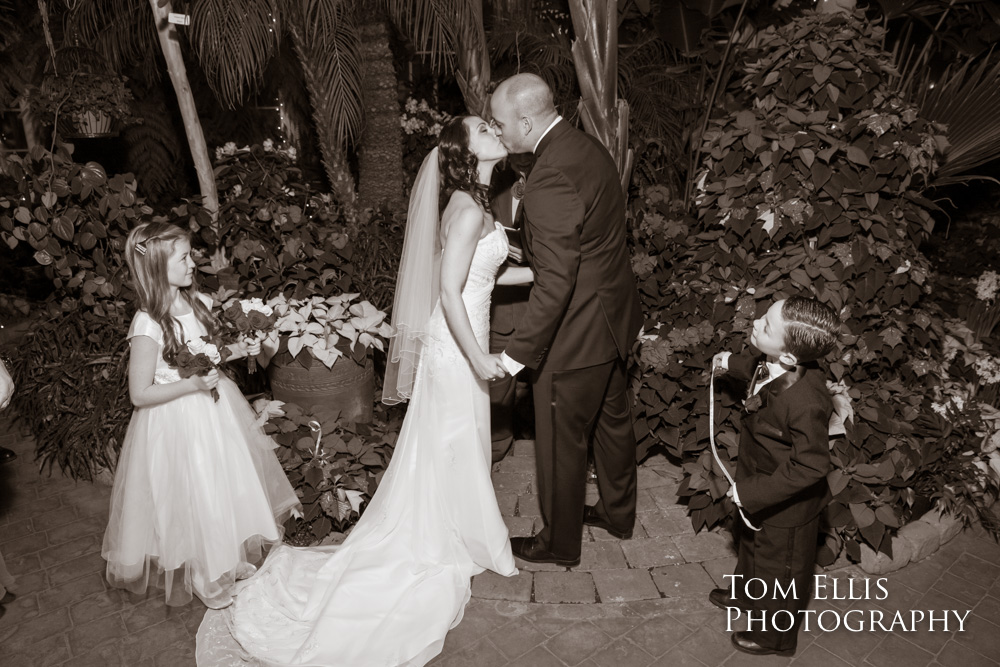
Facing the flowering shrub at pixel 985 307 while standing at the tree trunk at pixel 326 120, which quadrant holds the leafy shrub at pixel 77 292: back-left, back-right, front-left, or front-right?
back-right

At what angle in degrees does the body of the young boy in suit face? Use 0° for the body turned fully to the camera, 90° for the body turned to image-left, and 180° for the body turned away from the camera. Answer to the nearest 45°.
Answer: approximately 90°

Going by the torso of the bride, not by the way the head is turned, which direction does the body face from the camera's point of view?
to the viewer's right

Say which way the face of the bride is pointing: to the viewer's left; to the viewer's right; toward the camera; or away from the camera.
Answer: to the viewer's right

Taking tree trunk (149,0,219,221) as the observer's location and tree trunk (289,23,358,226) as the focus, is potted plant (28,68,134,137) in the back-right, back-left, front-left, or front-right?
back-left

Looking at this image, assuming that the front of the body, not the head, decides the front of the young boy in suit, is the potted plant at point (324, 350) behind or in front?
in front

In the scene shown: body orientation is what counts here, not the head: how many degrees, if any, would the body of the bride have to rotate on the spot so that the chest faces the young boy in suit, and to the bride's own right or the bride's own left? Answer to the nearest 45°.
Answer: approximately 45° to the bride's own right

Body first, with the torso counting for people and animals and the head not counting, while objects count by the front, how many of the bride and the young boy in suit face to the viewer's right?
1

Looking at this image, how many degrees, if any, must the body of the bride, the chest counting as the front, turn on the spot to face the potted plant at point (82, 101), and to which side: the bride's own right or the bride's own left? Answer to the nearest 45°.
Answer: approximately 135° to the bride's own left

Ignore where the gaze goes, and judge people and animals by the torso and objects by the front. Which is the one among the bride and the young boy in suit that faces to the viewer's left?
the young boy in suit

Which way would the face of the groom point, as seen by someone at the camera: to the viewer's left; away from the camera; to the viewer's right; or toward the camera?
to the viewer's left

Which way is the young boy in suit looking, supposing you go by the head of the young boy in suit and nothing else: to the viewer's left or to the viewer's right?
to the viewer's left

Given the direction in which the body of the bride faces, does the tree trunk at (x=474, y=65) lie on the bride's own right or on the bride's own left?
on the bride's own left
